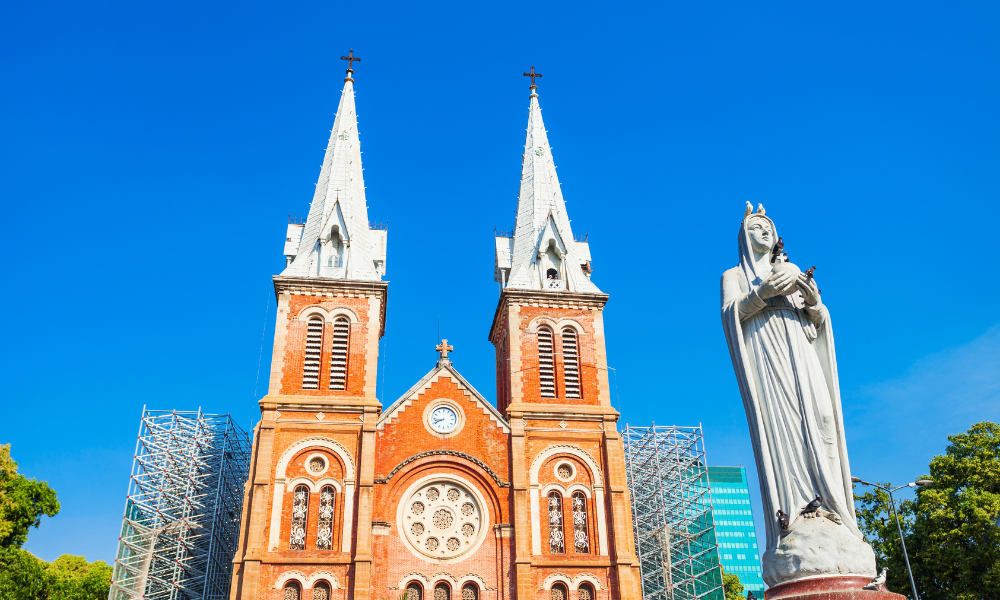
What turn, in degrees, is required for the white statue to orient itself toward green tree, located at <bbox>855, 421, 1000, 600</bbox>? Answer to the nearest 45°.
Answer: approximately 135° to its left

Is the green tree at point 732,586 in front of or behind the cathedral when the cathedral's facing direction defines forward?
behind

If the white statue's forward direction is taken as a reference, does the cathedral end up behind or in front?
behind

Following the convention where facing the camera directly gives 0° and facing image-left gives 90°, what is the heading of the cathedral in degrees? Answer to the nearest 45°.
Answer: approximately 0°

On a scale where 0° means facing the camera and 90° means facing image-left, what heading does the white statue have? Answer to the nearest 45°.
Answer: approximately 315°

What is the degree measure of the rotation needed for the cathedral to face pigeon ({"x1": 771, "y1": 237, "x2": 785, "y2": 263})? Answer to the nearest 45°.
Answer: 0° — it already faces it

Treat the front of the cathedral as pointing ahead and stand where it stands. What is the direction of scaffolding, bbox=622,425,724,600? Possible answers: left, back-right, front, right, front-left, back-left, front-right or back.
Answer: back-left
